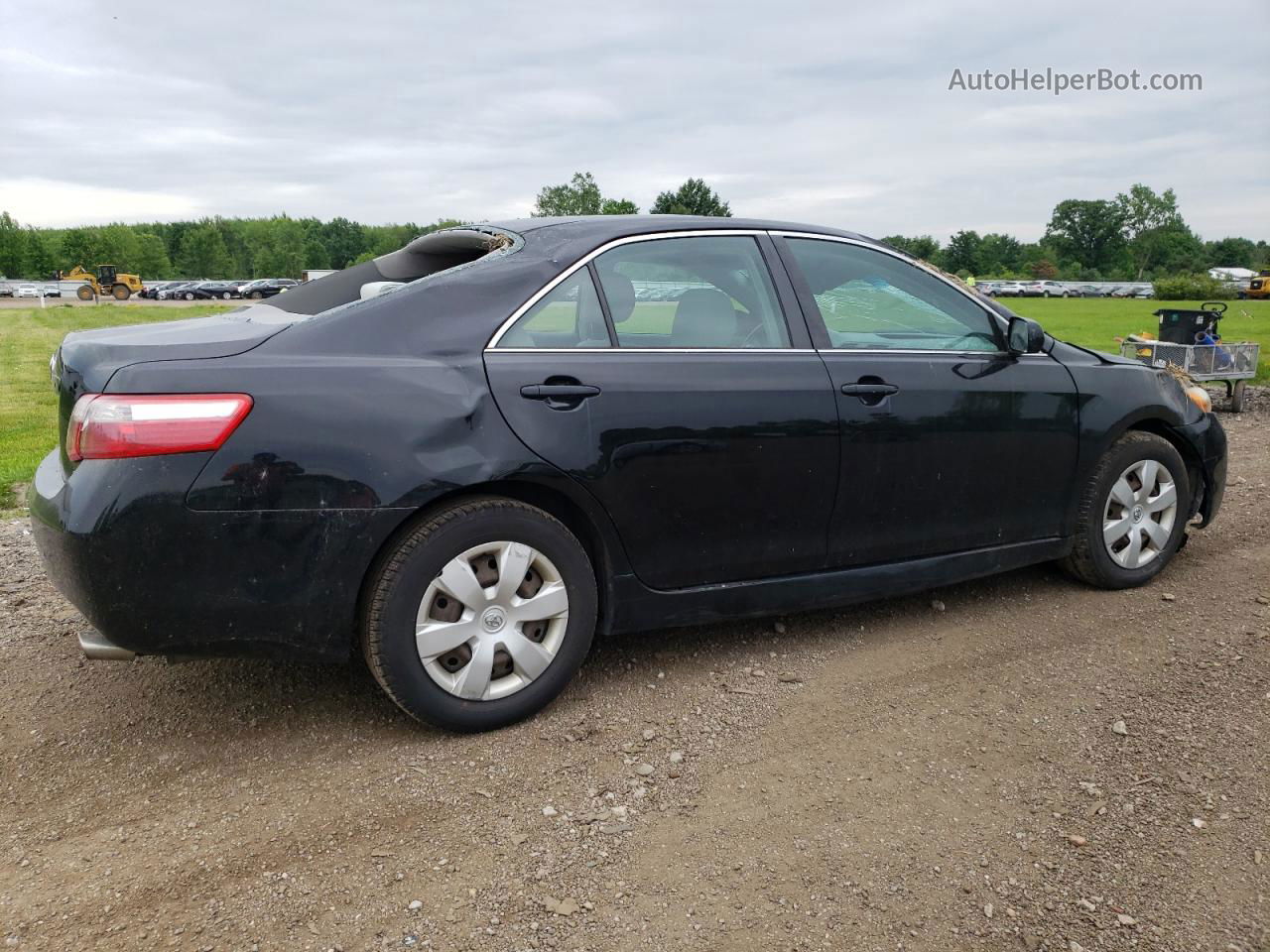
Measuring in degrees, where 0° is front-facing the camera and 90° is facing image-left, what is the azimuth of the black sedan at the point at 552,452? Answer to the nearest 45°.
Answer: approximately 225°

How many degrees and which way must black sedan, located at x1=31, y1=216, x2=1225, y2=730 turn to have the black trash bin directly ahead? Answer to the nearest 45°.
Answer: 0° — it already faces it

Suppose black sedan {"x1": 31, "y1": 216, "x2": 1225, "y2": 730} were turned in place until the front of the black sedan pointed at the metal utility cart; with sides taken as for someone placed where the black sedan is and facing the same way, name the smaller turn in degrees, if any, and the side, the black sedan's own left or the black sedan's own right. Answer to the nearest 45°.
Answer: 0° — it already faces it
